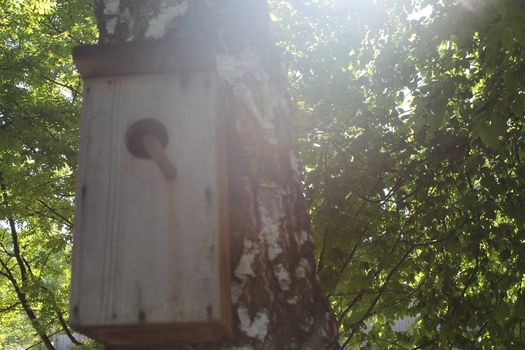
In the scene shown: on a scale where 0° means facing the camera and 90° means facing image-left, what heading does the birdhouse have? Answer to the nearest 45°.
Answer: approximately 0°
